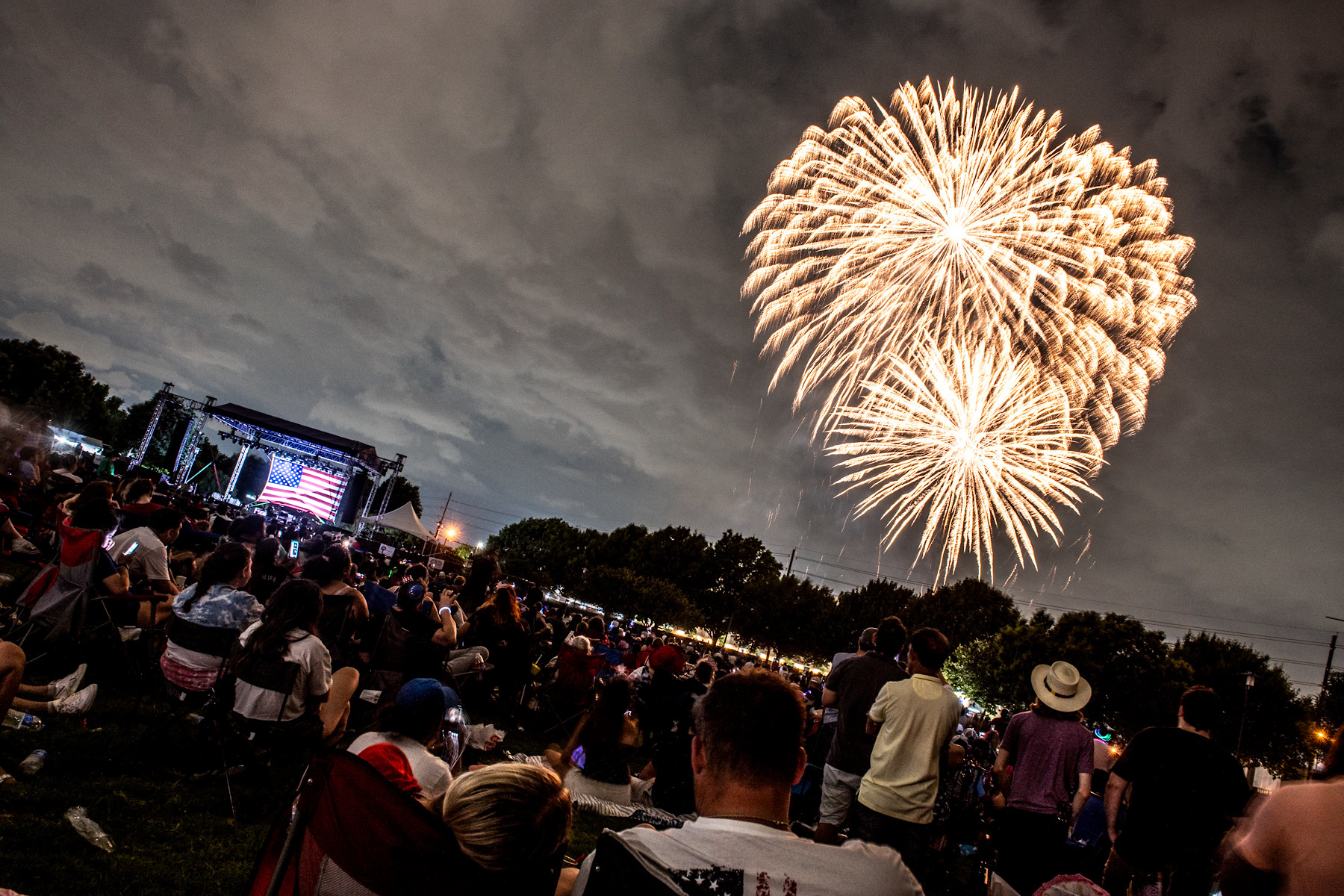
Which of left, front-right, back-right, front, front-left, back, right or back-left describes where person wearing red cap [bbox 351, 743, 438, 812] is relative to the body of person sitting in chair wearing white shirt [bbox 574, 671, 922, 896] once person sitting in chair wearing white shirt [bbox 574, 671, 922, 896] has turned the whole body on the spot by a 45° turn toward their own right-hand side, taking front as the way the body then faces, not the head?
left

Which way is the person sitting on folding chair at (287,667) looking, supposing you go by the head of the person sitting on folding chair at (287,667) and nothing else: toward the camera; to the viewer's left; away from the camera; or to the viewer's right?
away from the camera

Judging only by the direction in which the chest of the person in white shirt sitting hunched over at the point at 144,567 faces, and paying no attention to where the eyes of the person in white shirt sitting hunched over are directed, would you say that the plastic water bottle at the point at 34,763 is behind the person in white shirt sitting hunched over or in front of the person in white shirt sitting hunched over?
behind

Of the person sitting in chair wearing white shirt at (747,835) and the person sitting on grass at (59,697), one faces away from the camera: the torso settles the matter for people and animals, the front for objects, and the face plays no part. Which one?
the person sitting in chair wearing white shirt at (747,835)

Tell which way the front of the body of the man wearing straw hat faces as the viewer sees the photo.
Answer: away from the camera

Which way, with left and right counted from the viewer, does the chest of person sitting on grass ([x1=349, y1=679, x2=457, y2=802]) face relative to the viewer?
facing away from the viewer and to the right of the viewer

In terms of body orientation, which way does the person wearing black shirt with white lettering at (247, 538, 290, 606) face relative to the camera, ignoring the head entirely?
away from the camera

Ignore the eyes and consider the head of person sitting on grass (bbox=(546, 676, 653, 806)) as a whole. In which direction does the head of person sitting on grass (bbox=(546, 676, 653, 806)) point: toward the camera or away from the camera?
away from the camera

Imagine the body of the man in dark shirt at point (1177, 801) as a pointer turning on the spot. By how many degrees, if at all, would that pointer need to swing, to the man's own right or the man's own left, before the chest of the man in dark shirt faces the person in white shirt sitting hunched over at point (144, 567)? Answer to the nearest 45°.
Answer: approximately 90° to the man's own left

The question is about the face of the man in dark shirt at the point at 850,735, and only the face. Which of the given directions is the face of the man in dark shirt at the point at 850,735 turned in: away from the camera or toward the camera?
away from the camera

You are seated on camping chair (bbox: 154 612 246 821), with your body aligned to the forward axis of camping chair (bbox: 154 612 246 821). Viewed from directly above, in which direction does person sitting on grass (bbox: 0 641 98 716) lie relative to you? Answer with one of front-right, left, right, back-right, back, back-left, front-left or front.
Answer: left

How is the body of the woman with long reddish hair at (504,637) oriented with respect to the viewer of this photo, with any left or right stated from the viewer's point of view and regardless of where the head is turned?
facing away from the viewer

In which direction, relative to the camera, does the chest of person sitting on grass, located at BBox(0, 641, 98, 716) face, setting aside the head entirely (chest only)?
to the viewer's right

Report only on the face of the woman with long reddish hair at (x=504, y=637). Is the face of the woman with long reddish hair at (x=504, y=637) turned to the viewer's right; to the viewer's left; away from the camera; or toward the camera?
away from the camera

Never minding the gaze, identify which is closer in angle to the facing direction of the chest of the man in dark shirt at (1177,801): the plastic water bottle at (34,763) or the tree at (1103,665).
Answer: the tree
